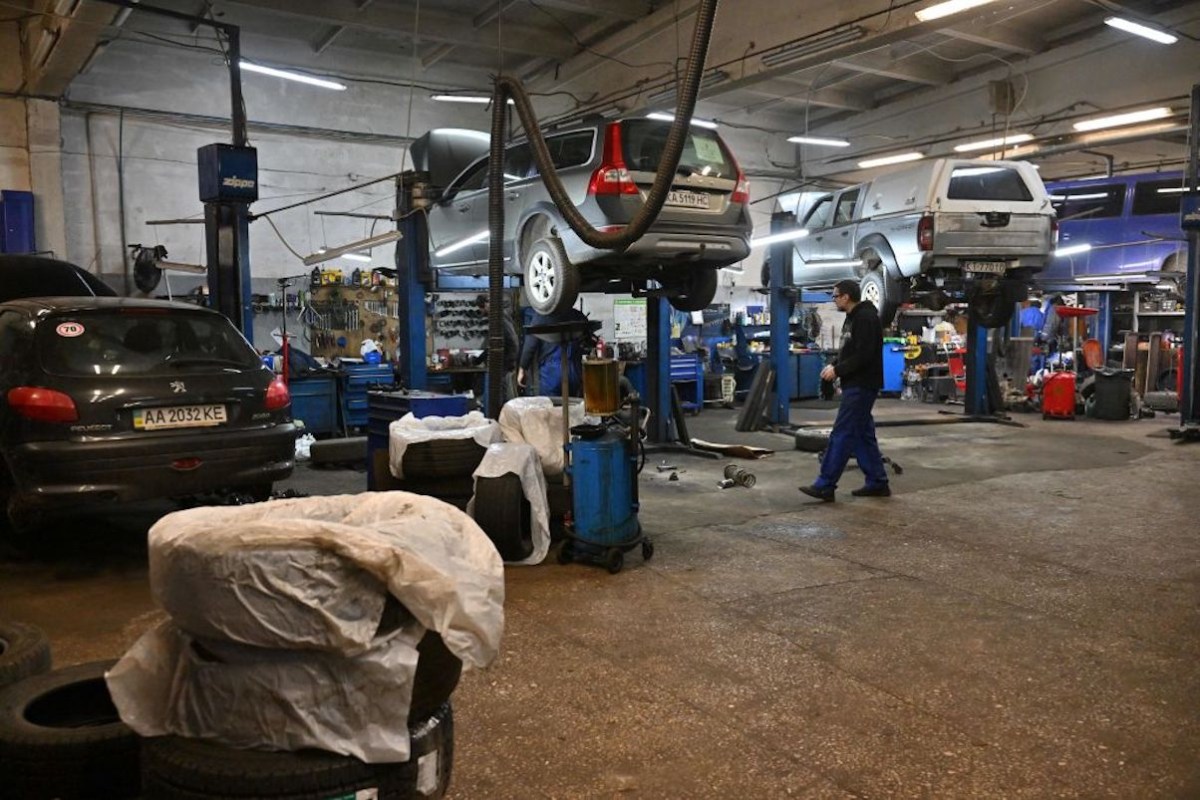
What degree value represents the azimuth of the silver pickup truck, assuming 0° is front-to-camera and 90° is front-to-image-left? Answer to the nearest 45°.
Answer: approximately 135°

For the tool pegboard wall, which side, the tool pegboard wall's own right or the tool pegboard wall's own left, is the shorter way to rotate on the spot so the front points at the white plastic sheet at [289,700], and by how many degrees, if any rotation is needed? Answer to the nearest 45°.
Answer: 0° — it already faces it

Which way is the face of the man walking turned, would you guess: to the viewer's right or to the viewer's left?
to the viewer's left

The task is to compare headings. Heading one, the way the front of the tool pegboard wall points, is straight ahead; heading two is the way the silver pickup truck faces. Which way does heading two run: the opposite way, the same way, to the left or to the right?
the opposite way

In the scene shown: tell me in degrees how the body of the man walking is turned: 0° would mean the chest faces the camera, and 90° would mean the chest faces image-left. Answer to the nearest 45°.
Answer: approximately 90°

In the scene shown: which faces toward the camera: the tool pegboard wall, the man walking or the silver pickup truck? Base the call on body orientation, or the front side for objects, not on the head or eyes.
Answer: the tool pegboard wall

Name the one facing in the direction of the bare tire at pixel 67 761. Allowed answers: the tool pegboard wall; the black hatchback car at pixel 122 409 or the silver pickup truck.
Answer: the tool pegboard wall

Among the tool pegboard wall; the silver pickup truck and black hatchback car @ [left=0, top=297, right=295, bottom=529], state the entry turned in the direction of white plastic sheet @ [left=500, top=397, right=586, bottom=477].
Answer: the tool pegboard wall

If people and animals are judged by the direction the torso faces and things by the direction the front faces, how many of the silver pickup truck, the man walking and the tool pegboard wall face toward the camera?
1

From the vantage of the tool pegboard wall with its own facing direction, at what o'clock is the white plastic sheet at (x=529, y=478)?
The white plastic sheet is roughly at 12 o'clock from the tool pegboard wall.

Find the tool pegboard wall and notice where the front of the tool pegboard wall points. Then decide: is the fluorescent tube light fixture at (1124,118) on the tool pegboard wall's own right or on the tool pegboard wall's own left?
on the tool pegboard wall's own left

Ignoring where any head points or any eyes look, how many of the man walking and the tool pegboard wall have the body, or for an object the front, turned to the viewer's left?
1

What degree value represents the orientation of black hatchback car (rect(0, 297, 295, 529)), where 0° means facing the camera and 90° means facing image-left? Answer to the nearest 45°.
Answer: approximately 135°

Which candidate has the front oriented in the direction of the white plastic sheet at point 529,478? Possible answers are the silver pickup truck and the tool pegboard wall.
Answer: the tool pegboard wall

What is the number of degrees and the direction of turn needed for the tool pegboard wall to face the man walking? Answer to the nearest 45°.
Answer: approximately 45° to its left
